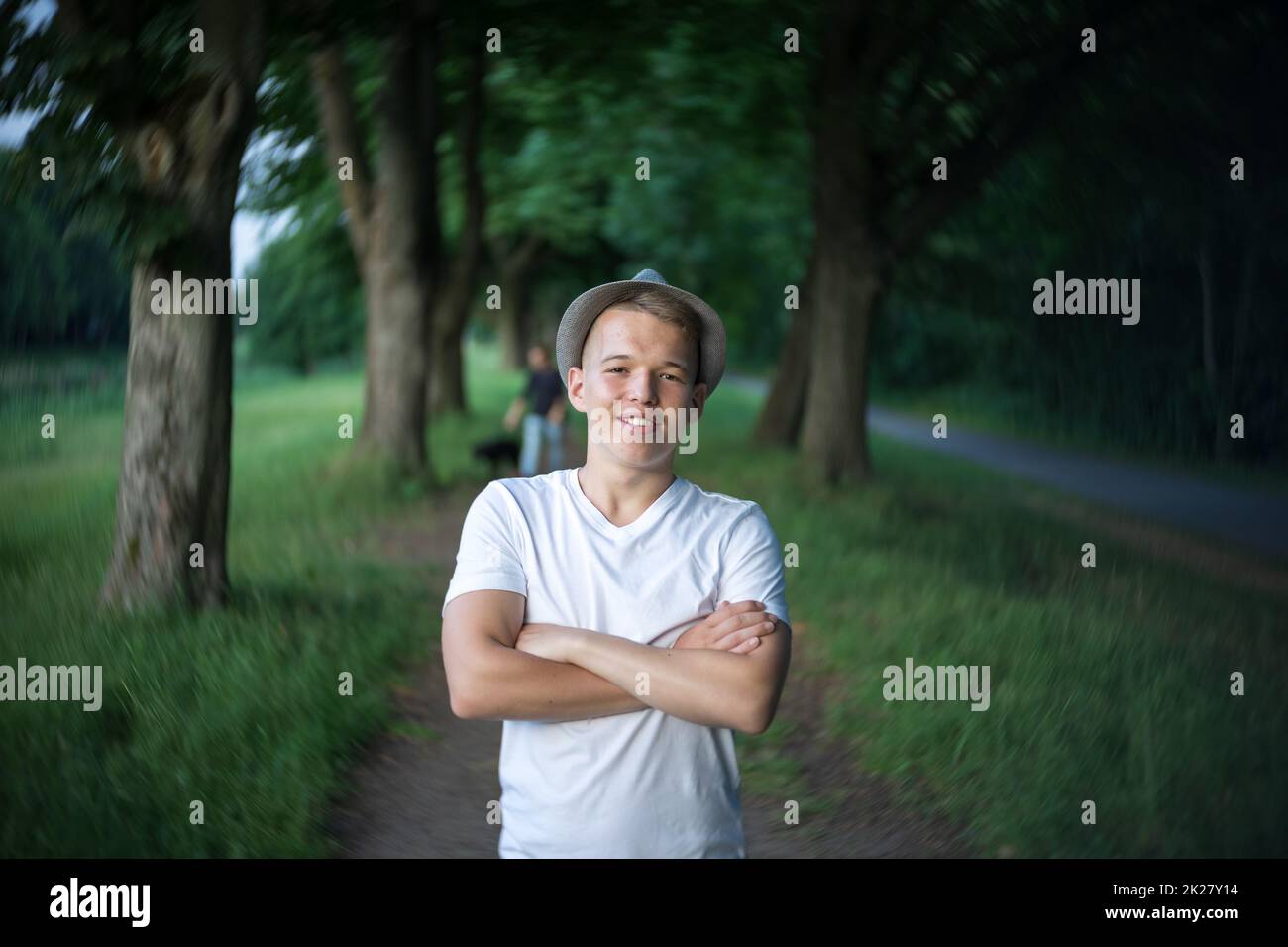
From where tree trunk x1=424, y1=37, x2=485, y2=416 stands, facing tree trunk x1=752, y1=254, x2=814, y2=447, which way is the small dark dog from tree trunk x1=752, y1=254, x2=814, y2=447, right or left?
right

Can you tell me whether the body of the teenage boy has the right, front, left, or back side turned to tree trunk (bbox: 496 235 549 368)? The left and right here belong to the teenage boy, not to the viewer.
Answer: back

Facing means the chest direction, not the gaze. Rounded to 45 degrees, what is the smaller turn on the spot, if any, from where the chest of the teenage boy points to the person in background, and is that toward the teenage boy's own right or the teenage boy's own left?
approximately 180°

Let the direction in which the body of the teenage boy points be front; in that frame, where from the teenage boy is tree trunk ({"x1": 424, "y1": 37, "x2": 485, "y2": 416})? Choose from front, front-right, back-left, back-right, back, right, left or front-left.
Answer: back

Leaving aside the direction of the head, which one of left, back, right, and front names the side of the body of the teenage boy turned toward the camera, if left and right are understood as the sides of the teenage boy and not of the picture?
front

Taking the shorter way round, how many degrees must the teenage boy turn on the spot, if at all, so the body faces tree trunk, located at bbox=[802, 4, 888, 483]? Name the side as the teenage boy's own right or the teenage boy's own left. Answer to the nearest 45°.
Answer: approximately 180°

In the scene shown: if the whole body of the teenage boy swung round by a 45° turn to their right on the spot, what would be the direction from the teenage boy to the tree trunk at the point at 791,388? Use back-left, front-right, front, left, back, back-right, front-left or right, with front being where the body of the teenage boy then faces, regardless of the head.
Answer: back-right

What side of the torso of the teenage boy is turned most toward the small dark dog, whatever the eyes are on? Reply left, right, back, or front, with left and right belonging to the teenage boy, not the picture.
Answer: back
